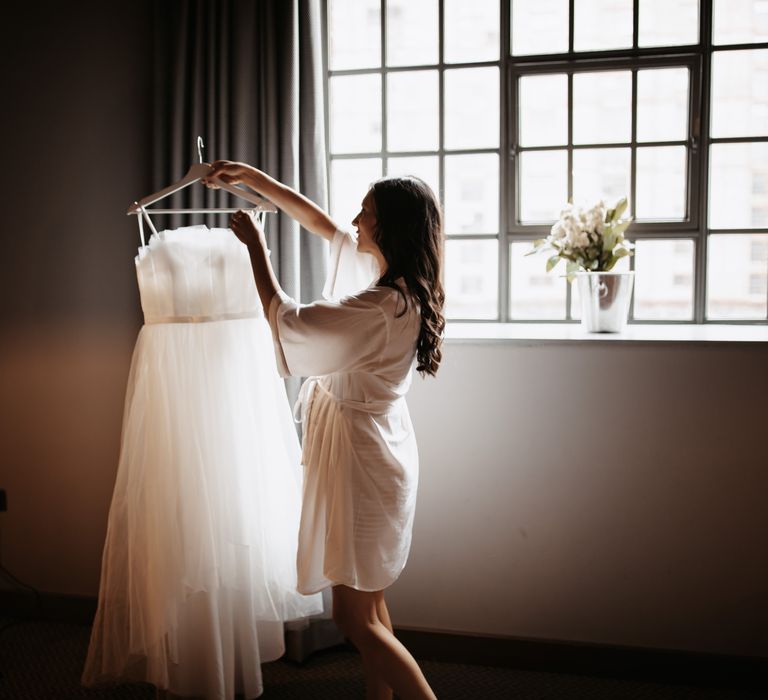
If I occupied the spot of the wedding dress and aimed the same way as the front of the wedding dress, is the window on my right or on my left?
on my left

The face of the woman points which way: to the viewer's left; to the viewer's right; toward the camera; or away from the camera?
to the viewer's left

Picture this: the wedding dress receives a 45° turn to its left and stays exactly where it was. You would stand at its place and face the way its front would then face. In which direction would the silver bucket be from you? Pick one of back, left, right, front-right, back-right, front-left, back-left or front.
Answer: front-left

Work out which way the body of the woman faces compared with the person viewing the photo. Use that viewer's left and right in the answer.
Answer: facing to the left of the viewer

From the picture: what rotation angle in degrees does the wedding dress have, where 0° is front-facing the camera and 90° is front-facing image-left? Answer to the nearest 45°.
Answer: approximately 0°

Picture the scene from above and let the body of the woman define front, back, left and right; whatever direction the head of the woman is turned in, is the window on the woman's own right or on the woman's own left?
on the woman's own right

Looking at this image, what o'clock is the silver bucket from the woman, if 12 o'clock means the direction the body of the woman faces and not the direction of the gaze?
The silver bucket is roughly at 5 o'clock from the woman.

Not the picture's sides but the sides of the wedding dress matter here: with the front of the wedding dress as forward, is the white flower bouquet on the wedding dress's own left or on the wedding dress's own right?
on the wedding dress's own left
